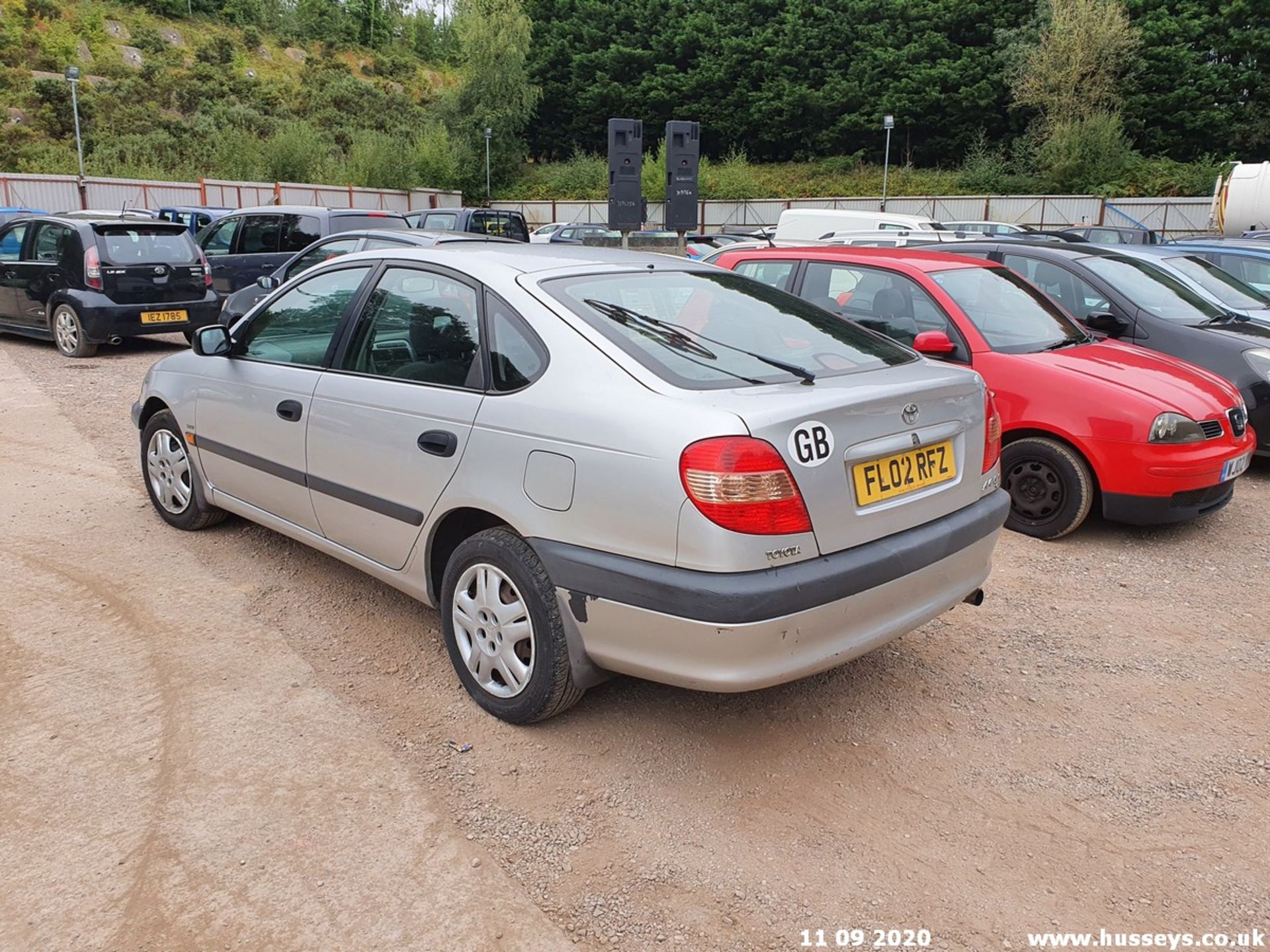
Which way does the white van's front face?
to the viewer's right

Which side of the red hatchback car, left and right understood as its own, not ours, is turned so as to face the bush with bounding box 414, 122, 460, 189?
back

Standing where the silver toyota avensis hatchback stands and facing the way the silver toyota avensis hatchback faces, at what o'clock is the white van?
The white van is roughly at 2 o'clock from the silver toyota avensis hatchback.

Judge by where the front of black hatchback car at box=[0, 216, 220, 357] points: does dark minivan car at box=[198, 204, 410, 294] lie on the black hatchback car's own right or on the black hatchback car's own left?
on the black hatchback car's own right

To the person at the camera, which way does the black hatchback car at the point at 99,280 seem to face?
facing away from the viewer and to the left of the viewer

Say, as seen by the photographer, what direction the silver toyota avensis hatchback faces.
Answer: facing away from the viewer and to the left of the viewer

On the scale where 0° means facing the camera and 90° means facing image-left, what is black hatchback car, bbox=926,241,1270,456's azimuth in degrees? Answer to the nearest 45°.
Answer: approximately 315°
